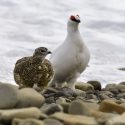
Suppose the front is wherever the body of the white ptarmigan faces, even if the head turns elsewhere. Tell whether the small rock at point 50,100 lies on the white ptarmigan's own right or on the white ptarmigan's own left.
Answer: on the white ptarmigan's own right

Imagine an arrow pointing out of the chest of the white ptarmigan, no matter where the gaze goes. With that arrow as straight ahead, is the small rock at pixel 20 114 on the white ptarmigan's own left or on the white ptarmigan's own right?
on the white ptarmigan's own right

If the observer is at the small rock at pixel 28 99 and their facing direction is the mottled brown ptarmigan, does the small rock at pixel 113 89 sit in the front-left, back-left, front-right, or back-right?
front-right

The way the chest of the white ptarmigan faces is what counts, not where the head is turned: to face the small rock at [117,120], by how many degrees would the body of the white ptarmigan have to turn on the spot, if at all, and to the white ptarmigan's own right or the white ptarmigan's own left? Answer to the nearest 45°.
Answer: approximately 45° to the white ptarmigan's own right

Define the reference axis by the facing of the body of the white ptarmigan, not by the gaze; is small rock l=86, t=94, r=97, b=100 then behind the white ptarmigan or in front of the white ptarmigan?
in front

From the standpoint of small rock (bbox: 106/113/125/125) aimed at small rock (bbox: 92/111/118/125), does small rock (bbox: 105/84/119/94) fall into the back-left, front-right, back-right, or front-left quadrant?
front-right

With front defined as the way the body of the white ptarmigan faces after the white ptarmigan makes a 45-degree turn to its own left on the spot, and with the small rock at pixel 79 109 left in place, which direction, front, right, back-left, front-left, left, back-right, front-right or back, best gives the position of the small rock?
right
